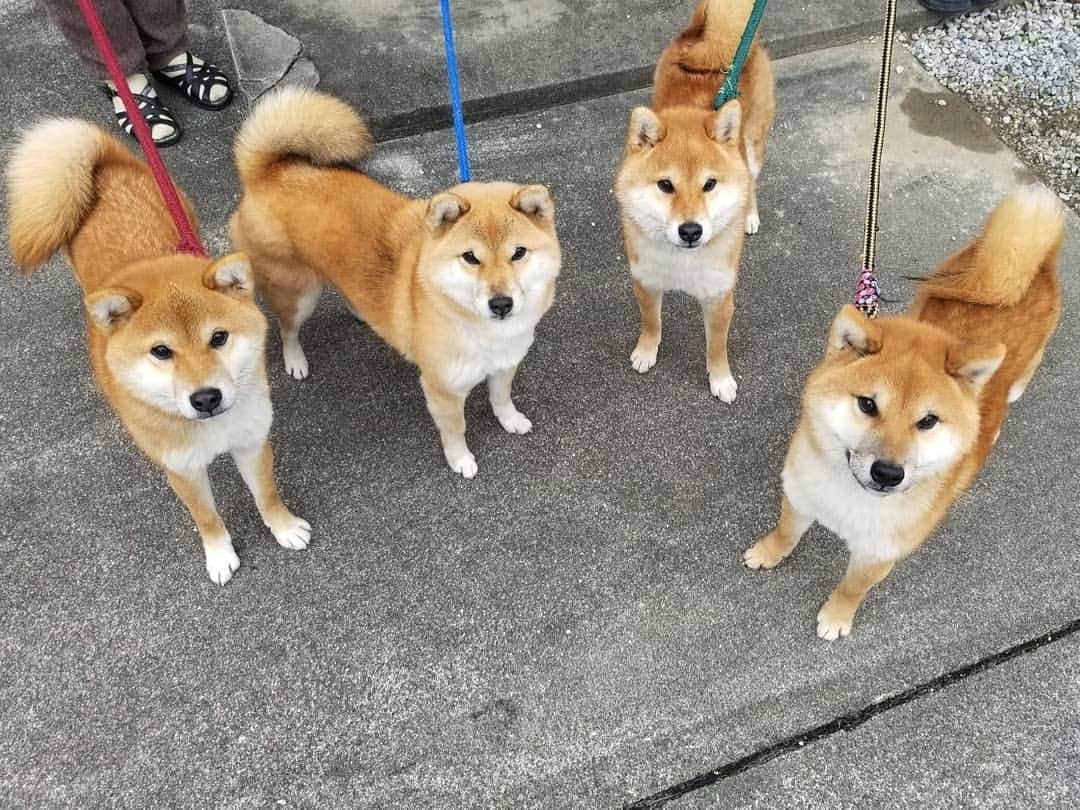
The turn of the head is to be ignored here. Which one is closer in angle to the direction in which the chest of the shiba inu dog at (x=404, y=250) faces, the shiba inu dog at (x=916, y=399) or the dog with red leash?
the shiba inu dog

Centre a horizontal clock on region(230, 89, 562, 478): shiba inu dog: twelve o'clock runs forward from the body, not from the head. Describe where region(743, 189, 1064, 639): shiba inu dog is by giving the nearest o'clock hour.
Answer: region(743, 189, 1064, 639): shiba inu dog is roughly at 12 o'clock from region(230, 89, 562, 478): shiba inu dog.

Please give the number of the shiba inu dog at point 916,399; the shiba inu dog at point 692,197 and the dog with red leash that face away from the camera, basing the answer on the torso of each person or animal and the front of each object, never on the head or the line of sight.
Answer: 0

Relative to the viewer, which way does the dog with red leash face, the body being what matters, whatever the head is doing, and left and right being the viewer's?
facing the viewer and to the right of the viewer

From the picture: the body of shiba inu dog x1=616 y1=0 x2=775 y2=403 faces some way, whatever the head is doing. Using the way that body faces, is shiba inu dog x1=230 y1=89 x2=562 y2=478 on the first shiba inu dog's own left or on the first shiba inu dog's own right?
on the first shiba inu dog's own right

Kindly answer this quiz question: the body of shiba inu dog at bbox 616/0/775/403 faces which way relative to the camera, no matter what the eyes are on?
toward the camera

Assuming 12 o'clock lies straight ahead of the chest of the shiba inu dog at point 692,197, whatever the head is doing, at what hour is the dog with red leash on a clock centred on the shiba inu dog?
The dog with red leash is roughly at 2 o'clock from the shiba inu dog.

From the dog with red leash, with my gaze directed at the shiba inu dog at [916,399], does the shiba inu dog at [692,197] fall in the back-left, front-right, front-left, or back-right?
front-left

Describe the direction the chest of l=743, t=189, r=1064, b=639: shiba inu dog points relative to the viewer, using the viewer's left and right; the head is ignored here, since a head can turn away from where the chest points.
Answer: facing the viewer and to the left of the viewer

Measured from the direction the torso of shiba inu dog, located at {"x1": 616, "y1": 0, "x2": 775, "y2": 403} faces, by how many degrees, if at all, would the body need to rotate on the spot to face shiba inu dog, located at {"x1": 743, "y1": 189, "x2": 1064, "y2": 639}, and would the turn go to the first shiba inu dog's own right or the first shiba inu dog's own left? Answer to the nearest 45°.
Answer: approximately 45° to the first shiba inu dog's own left

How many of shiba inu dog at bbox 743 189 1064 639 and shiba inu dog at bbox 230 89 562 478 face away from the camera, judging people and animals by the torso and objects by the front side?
0
